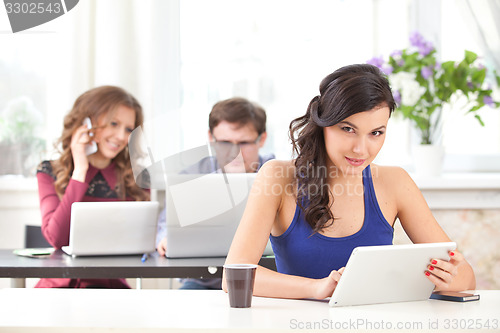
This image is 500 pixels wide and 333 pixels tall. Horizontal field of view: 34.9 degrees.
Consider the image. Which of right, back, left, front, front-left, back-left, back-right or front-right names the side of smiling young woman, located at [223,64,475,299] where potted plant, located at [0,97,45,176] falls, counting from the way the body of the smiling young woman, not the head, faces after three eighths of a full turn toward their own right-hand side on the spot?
front

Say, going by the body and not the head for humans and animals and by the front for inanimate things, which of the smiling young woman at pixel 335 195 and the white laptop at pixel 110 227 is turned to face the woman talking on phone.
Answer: the white laptop

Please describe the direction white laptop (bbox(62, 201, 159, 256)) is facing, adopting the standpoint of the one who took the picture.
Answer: facing away from the viewer

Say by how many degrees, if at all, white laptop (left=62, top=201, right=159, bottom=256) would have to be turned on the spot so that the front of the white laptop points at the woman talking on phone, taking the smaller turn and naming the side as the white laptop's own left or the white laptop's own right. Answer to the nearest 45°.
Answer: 0° — it already faces them

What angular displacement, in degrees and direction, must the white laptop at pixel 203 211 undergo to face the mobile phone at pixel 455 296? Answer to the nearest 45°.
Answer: approximately 135° to its right

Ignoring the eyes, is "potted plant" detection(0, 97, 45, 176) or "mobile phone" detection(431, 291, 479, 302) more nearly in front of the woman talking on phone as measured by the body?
the mobile phone

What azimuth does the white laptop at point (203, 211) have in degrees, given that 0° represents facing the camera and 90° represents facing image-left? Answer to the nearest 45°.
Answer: approximately 180°

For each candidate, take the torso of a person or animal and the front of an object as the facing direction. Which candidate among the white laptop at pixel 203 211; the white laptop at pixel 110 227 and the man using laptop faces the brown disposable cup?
the man using laptop

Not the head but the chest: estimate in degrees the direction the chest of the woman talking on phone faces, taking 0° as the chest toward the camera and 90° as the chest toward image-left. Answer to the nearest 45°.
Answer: approximately 315°

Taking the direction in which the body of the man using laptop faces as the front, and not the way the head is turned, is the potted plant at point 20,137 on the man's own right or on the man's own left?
on the man's own right

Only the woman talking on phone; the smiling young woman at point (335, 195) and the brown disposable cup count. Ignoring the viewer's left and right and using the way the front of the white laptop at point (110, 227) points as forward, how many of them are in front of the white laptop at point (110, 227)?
1

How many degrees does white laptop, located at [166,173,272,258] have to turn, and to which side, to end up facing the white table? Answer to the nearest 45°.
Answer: approximately 180°

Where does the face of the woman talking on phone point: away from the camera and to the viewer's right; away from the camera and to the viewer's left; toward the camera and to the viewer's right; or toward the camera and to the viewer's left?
toward the camera and to the viewer's right
